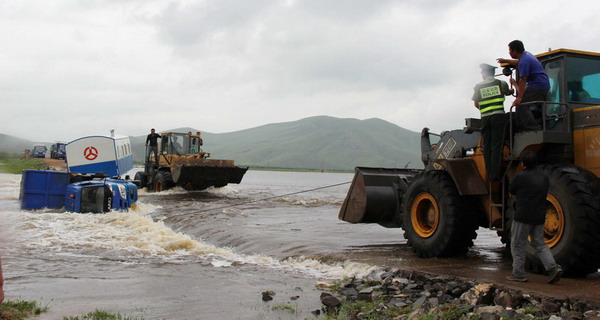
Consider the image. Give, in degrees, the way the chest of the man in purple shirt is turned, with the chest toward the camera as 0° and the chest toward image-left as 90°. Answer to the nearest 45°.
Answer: approximately 90°

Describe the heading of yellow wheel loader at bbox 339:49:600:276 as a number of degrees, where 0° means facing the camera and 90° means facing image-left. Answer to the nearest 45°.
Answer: approximately 135°

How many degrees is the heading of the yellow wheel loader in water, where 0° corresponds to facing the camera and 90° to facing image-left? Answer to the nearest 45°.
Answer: approximately 315°

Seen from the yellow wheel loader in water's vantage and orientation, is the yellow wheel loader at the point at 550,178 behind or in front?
in front

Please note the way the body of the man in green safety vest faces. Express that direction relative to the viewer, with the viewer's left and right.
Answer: facing away from the viewer

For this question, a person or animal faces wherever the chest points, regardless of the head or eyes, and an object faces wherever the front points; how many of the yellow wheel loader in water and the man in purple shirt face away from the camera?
0

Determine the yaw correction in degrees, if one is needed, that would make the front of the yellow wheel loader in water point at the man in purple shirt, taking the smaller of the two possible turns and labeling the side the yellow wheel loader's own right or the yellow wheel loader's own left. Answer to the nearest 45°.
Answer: approximately 45° to the yellow wheel loader's own right

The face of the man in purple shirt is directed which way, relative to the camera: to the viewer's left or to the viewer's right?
to the viewer's left

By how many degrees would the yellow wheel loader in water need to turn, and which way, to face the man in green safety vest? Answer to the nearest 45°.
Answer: approximately 45° to its right

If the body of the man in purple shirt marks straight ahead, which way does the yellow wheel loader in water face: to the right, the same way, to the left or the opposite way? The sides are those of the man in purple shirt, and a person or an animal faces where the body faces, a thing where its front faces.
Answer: the opposite way

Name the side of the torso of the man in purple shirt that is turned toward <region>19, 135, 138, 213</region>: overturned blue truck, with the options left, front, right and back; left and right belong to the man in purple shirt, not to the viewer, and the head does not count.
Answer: front

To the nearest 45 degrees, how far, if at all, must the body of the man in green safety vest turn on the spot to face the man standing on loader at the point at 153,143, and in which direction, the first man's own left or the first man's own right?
approximately 45° to the first man's own left
